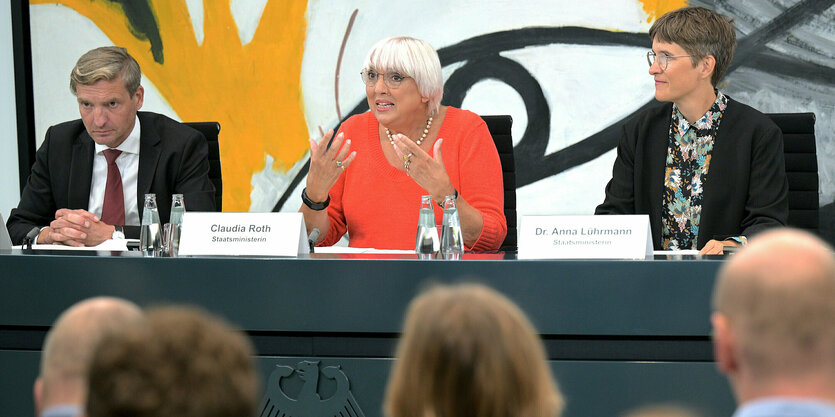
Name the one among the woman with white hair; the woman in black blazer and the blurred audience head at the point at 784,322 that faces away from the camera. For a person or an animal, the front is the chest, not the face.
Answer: the blurred audience head

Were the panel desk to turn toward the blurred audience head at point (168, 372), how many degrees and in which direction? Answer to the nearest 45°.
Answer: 0° — it already faces them

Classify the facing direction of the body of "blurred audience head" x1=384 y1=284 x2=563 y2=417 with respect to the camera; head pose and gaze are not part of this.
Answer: away from the camera

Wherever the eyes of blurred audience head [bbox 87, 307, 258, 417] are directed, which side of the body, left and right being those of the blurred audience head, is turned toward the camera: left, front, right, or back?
back

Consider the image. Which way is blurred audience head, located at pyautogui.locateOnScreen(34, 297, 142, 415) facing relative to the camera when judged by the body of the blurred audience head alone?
away from the camera

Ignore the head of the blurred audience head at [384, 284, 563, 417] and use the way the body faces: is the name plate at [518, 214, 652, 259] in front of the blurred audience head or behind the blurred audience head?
in front

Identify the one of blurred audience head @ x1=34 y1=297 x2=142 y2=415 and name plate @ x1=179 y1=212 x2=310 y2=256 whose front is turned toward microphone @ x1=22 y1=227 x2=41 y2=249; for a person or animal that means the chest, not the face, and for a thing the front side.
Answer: the blurred audience head

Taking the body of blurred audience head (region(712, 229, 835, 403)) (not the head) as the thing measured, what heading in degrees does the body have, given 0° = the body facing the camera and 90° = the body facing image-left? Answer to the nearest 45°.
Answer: approximately 180°

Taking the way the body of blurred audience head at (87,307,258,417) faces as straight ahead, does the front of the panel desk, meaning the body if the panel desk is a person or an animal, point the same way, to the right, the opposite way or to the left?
the opposite way

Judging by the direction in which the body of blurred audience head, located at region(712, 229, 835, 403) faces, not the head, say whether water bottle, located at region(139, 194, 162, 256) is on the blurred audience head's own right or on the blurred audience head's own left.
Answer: on the blurred audience head's own left

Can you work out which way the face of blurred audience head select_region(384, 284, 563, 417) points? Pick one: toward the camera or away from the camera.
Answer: away from the camera

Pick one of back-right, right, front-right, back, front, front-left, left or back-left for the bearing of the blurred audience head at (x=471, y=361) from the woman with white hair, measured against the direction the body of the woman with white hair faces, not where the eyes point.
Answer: front-left

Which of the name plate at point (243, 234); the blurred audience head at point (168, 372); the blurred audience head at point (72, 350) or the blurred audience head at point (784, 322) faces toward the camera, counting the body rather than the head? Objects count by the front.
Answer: the name plate

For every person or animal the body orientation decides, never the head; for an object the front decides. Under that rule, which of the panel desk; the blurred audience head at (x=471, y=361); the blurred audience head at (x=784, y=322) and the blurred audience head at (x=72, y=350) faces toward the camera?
the panel desk
